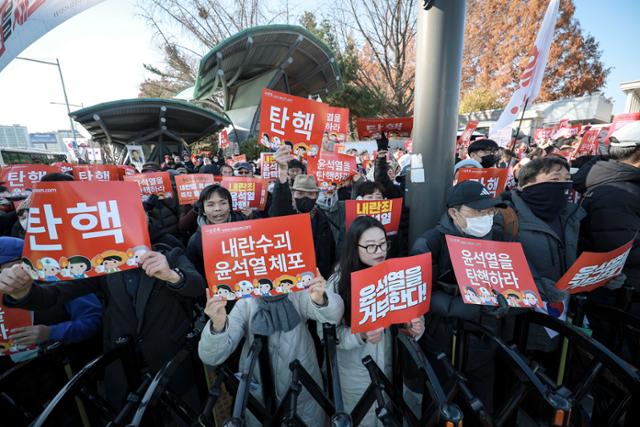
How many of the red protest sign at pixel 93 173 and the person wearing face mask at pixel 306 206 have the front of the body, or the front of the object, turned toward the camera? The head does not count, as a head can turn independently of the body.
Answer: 2

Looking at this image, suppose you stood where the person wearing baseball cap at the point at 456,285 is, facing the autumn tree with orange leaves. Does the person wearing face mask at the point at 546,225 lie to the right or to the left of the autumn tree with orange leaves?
right

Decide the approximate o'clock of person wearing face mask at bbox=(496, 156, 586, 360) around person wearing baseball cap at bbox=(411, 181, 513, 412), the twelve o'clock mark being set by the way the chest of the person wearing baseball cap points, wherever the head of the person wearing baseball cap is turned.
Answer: The person wearing face mask is roughly at 9 o'clock from the person wearing baseball cap.

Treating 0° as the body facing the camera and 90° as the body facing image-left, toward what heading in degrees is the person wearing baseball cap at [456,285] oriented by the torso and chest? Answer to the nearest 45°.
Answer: approximately 315°

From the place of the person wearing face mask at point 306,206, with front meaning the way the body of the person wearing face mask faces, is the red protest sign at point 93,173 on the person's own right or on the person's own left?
on the person's own right

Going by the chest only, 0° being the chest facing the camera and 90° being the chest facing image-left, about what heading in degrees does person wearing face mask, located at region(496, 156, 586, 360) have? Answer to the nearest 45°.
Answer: approximately 315°

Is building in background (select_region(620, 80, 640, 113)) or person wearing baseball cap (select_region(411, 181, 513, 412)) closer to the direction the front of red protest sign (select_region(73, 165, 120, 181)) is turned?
the person wearing baseball cap

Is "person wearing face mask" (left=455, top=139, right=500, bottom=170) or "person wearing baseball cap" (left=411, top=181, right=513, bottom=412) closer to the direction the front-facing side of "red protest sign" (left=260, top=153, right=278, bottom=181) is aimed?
the person wearing baseball cap
